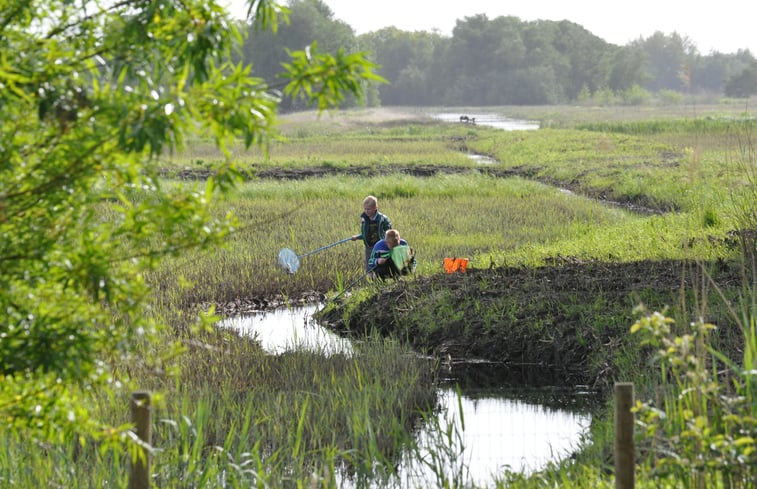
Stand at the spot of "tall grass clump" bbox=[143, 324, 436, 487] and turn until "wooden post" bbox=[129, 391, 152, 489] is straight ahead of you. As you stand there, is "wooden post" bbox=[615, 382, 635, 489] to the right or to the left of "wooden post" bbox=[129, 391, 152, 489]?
left

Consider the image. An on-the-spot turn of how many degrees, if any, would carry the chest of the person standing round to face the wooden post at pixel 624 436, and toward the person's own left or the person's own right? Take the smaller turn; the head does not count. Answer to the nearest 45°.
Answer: approximately 45° to the person's own left

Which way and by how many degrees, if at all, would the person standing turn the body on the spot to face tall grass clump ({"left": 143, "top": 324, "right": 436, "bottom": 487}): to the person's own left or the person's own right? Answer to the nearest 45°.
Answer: approximately 45° to the person's own left

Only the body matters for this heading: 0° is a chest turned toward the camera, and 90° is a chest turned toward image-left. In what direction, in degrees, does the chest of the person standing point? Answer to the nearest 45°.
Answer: approximately 45°
